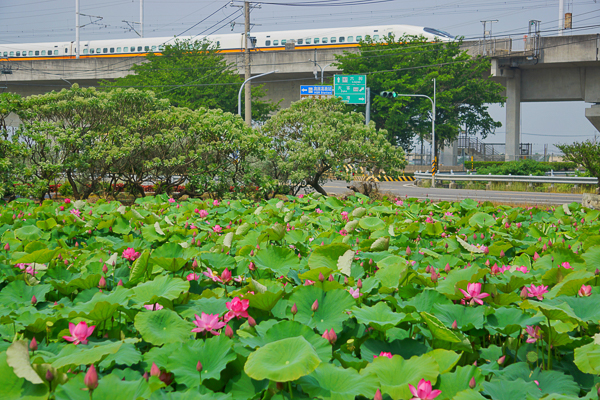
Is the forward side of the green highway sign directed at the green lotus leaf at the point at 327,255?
yes

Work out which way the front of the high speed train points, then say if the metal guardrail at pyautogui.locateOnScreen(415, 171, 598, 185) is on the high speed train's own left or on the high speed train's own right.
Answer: on the high speed train's own right

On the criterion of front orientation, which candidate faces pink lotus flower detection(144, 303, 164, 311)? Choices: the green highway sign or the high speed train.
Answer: the green highway sign

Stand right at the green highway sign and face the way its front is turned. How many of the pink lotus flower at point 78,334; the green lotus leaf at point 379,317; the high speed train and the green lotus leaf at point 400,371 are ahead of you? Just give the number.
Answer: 3

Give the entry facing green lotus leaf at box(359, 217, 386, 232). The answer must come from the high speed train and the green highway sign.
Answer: the green highway sign

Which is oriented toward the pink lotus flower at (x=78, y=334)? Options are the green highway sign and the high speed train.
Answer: the green highway sign

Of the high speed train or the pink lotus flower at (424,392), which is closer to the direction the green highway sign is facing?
the pink lotus flower

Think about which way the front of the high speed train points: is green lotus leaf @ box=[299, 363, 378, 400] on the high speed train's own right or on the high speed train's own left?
on the high speed train's own right

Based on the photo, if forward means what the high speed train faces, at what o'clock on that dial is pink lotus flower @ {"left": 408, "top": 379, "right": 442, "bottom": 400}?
The pink lotus flower is roughly at 3 o'clock from the high speed train.

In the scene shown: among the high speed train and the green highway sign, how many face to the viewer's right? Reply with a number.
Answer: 1

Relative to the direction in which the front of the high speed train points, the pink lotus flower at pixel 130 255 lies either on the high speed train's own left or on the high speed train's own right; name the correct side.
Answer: on the high speed train's own right

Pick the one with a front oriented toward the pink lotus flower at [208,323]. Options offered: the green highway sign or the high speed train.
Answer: the green highway sign

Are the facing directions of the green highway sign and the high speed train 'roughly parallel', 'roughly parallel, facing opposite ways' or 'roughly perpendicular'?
roughly perpendicular

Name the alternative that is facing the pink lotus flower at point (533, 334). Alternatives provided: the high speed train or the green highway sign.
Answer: the green highway sign

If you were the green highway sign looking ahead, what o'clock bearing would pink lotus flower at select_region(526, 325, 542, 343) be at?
The pink lotus flower is roughly at 12 o'clock from the green highway sign.

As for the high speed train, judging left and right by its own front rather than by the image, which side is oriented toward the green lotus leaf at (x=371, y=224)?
right

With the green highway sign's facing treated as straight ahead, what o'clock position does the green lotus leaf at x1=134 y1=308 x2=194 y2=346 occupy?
The green lotus leaf is roughly at 12 o'clock from the green highway sign.

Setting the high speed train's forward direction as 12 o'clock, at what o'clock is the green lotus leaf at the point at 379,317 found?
The green lotus leaf is roughly at 3 o'clock from the high speed train.
